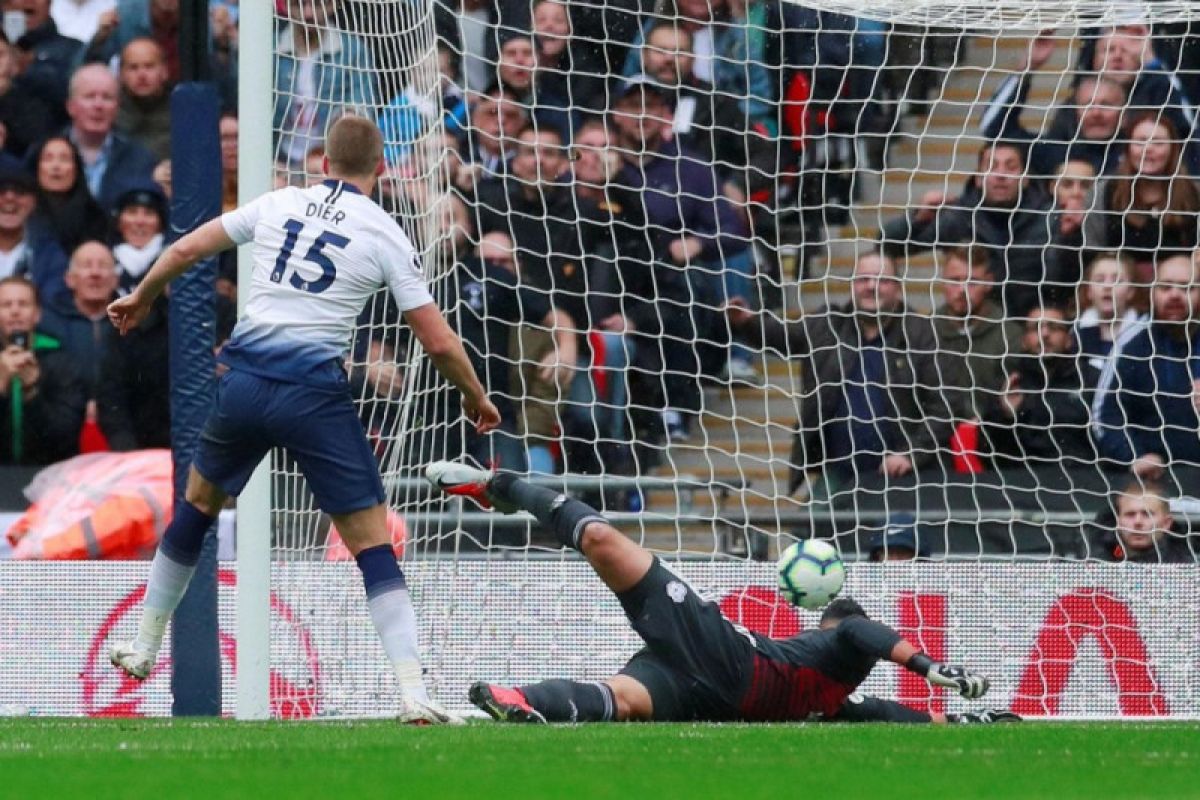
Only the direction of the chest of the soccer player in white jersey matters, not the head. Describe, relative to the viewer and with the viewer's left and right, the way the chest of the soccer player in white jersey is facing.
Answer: facing away from the viewer

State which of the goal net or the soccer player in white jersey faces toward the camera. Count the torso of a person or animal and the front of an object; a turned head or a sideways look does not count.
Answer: the goal net

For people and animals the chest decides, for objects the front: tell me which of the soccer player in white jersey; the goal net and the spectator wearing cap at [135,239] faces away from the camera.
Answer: the soccer player in white jersey

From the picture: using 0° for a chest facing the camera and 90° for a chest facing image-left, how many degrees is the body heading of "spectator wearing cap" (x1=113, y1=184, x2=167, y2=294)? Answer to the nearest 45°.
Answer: approximately 0°

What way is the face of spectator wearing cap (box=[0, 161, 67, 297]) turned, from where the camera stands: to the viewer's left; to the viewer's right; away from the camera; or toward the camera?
toward the camera

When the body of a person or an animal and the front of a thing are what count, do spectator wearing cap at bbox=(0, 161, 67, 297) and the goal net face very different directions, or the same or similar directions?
same or similar directions

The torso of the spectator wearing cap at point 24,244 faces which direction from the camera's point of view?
toward the camera

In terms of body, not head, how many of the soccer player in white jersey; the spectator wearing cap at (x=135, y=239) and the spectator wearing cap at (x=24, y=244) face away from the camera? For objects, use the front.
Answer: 1

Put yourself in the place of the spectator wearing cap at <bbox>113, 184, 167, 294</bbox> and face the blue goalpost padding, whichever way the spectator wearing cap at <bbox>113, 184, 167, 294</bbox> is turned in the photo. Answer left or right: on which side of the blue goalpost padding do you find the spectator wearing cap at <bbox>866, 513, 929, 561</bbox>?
left

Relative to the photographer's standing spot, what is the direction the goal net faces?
facing the viewer

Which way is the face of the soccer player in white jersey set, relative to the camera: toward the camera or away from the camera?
away from the camera

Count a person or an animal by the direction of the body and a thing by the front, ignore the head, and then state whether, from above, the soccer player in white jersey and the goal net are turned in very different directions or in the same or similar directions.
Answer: very different directions
